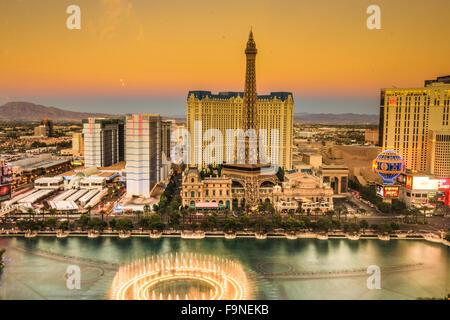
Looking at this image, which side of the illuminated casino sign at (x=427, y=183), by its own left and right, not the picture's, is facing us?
front

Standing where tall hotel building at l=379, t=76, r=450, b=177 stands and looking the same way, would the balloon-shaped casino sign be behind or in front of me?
in front

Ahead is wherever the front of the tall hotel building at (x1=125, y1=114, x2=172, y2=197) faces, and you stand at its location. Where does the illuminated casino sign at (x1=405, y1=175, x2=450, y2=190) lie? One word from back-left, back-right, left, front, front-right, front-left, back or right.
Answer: left

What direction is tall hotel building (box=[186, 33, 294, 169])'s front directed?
toward the camera

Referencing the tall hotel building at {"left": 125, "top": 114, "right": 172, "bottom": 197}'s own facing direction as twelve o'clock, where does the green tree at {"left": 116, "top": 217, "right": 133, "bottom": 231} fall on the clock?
The green tree is roughly at 12 o'clock from the tall hotel building.

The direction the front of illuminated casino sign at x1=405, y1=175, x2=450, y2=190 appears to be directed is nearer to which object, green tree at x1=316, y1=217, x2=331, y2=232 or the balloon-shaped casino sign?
the green tree

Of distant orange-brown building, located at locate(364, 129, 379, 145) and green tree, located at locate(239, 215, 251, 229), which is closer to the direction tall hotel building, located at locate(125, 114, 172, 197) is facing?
the green tree

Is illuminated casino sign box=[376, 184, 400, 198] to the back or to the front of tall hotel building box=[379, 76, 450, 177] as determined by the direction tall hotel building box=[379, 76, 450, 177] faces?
to the front

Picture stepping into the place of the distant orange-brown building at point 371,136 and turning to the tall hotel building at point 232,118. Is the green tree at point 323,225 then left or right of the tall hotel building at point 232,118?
left

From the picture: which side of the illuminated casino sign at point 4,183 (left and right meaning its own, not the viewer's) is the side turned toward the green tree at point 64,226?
front

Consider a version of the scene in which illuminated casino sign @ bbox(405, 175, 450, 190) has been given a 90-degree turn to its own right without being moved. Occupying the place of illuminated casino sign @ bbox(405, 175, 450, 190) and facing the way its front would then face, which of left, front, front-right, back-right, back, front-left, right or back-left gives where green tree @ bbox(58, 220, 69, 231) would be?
front-left
